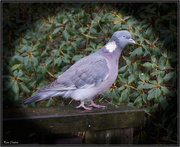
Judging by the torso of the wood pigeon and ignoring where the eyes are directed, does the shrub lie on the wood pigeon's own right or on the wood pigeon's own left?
on the wood pigeon's own left

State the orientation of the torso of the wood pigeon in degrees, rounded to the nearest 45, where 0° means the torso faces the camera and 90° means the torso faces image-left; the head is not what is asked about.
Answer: approximately 270°
